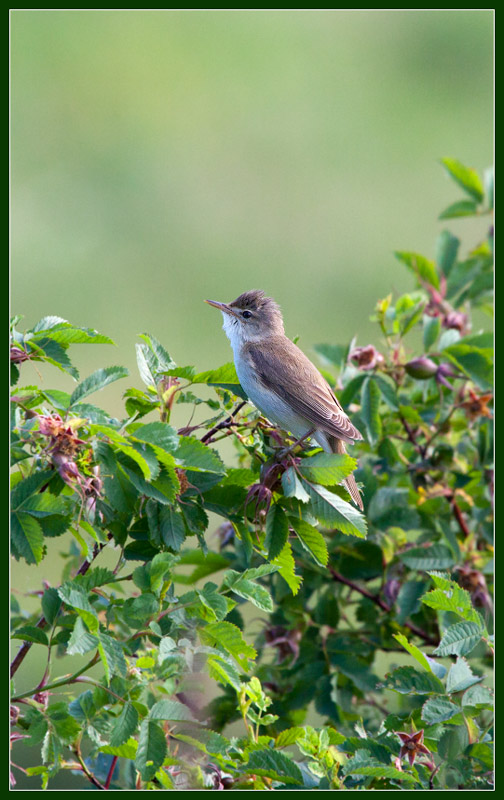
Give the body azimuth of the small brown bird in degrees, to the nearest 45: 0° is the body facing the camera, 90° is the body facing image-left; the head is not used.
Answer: approximately 90°
